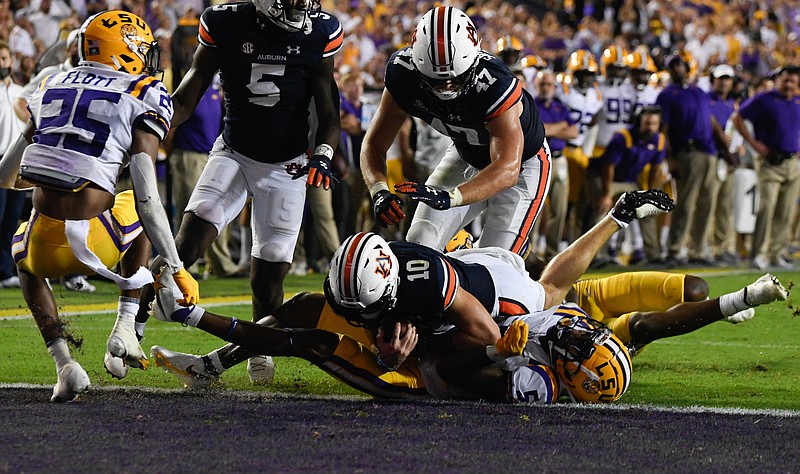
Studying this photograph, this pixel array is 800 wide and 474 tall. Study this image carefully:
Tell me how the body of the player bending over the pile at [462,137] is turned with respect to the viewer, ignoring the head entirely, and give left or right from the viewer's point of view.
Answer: facing the viewer and to the left of the viewer

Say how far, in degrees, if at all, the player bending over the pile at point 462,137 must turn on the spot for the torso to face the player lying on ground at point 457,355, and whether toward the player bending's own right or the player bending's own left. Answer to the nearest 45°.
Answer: approximately 45° to the player bending's own left
